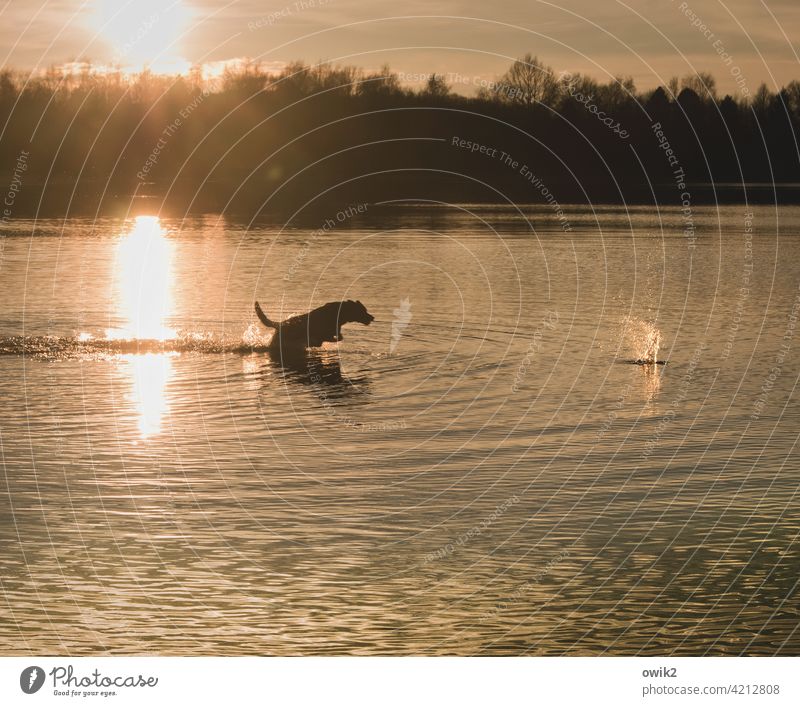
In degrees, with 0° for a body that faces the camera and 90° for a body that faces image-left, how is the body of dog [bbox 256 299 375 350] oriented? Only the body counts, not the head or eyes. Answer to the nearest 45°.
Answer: approximately 270°
